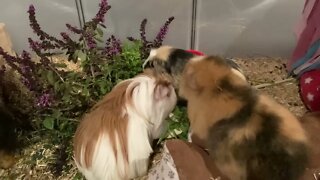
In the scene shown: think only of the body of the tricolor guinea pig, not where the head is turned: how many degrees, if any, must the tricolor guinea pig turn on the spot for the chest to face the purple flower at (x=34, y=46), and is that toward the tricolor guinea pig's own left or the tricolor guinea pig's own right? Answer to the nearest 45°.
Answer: approximately 45° to the tricolor guinea pig's own left

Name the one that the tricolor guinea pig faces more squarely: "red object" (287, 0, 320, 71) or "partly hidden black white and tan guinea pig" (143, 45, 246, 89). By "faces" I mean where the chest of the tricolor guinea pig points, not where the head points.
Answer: the partly hidden black white and tan guinea pig

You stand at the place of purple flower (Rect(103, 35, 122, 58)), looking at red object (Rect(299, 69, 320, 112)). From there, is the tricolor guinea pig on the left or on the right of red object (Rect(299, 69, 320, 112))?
right

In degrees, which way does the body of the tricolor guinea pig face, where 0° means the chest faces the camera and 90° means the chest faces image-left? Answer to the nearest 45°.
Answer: approximately 135°

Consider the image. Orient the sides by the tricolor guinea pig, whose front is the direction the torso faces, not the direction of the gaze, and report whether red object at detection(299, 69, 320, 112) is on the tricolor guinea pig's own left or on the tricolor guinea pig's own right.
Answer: on the tricolor guinea pig's own right
